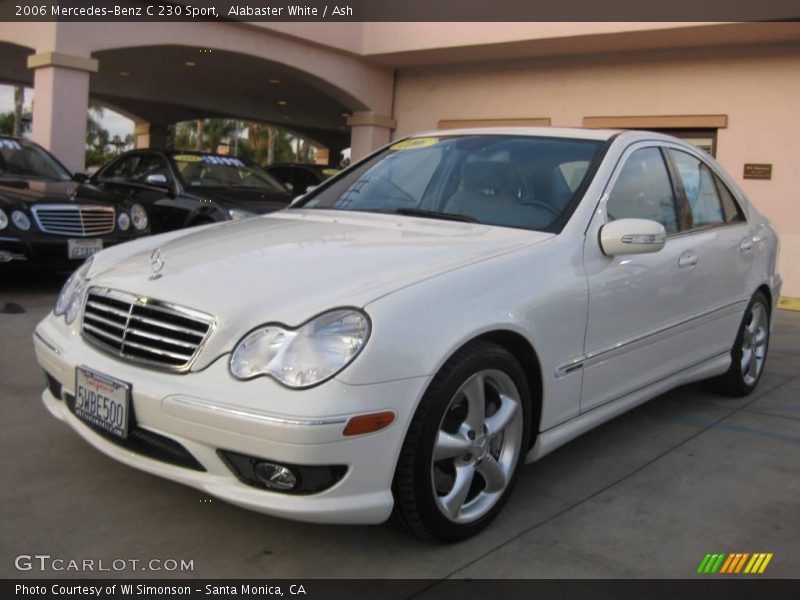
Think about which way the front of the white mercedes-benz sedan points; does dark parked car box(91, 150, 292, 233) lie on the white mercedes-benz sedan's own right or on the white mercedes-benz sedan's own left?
on the white mercedes-benz sedan's own right

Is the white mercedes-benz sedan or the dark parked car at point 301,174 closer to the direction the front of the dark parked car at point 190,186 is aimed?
the white mercedes-benz sedan

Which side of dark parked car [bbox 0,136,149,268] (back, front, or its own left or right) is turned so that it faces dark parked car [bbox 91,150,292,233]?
left

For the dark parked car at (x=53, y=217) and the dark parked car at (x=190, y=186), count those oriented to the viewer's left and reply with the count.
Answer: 0

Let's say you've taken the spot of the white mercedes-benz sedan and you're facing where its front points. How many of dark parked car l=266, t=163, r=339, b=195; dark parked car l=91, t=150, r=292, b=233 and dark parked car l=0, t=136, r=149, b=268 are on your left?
0

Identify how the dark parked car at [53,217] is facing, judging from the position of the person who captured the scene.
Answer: facing the viewer and to the right of the viewer

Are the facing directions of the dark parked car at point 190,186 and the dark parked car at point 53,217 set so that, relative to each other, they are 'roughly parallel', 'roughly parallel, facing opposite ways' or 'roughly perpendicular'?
roughly parallel

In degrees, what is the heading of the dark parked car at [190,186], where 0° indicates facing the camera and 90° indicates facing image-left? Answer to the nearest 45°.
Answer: approximately 315°

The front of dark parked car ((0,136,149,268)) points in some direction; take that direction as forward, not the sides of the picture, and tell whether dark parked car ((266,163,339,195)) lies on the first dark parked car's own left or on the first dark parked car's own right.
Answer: on the first dark parked car's own left

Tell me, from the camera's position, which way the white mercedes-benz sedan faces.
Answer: facing the viewer and to the left of the viewer
